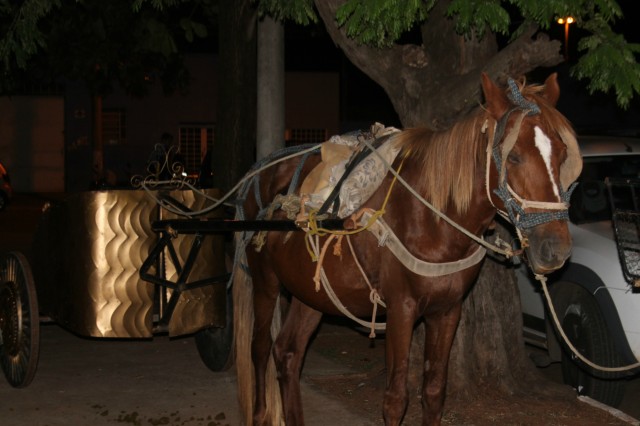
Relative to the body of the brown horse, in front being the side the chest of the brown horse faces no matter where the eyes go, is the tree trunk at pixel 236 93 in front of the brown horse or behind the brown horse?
behind

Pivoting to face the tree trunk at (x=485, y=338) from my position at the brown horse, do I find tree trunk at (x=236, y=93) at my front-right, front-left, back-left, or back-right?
front-left

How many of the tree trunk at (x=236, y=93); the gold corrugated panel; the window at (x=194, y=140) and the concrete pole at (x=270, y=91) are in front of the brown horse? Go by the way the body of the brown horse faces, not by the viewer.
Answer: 0

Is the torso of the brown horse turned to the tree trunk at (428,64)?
no

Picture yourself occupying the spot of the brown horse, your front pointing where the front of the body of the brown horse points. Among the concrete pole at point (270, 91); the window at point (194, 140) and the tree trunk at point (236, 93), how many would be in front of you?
0

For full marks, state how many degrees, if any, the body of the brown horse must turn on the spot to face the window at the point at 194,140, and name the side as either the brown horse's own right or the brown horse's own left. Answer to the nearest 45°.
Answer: approximately 135° to the brown horse's own left

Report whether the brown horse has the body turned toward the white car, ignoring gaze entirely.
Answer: no

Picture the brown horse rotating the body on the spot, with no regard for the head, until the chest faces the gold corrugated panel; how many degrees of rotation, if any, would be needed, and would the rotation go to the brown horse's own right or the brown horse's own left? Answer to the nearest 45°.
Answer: approximately 180°

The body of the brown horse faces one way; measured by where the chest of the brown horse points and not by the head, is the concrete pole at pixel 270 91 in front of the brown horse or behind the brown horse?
behind

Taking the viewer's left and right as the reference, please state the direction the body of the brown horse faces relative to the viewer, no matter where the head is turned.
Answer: facing the viewer and to the right of the viewer

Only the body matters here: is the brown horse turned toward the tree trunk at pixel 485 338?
no

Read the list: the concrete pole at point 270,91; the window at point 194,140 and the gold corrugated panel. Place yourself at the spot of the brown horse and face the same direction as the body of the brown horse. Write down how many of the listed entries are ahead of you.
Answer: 0
